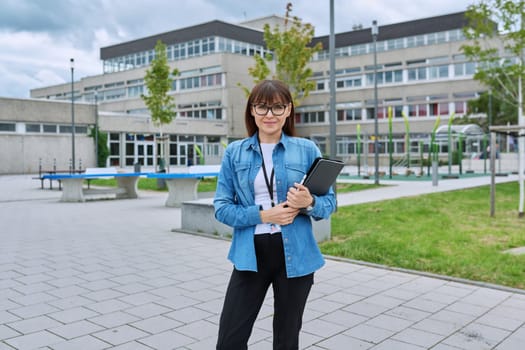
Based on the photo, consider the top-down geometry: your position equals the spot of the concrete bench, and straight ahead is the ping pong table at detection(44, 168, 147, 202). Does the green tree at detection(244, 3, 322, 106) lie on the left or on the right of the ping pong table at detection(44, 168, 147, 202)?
right

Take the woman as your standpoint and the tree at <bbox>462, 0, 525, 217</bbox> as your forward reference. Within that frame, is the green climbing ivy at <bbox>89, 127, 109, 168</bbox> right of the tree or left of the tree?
left

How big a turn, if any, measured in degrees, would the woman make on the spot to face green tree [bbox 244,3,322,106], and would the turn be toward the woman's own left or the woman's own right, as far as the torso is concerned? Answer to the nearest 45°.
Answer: approximately 180°

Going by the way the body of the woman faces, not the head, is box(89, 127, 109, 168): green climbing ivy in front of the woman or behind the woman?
behind

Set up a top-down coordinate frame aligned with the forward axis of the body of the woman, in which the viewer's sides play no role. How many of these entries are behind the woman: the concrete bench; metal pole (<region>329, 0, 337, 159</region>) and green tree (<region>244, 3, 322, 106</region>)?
3

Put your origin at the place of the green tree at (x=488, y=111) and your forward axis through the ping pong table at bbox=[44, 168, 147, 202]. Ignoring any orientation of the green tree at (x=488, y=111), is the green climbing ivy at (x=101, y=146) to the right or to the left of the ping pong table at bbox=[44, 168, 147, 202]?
right

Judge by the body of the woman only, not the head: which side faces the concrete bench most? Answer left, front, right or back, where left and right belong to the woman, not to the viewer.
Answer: back

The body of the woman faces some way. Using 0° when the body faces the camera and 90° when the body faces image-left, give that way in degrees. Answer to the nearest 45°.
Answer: approximately 0°

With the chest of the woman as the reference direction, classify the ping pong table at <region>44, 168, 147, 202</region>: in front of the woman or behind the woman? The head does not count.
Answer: behind

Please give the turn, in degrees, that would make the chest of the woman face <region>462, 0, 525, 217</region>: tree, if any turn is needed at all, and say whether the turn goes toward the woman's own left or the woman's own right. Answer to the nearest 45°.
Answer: approximately 135° to the woman's own left
